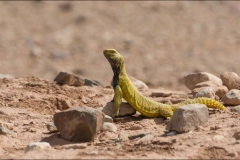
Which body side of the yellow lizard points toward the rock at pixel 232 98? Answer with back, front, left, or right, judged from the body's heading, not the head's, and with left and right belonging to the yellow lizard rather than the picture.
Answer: back

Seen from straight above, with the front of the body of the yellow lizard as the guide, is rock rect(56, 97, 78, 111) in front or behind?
in front

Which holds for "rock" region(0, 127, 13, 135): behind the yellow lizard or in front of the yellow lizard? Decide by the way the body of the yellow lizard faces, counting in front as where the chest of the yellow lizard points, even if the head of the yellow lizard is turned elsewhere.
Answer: in front

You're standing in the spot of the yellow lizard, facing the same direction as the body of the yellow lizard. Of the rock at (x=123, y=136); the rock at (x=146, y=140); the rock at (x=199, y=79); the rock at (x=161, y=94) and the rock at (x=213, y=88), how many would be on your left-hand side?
2

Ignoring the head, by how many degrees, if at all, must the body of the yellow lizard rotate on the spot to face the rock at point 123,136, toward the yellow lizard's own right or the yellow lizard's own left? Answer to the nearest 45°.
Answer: approximately 90° to the yellow lizard's own left

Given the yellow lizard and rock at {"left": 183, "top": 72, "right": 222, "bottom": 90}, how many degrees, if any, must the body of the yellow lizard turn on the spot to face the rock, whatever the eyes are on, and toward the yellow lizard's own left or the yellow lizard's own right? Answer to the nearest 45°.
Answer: approximately 135° to the yellow lizard's own right

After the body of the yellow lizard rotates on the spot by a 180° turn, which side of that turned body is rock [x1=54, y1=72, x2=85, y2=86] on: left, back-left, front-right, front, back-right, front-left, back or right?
back-left

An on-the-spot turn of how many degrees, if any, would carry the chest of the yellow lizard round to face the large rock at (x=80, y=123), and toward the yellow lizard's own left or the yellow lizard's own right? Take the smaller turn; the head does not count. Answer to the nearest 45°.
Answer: approximately 45° to the yellow lizard's own left

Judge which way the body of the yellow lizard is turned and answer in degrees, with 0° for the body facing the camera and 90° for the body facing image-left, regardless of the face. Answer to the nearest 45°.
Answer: approximately 90°

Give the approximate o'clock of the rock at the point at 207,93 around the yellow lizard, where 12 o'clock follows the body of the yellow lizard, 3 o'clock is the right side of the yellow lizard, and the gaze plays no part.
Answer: The rock is roughly at 5 o'clock from the yellow lizard.
